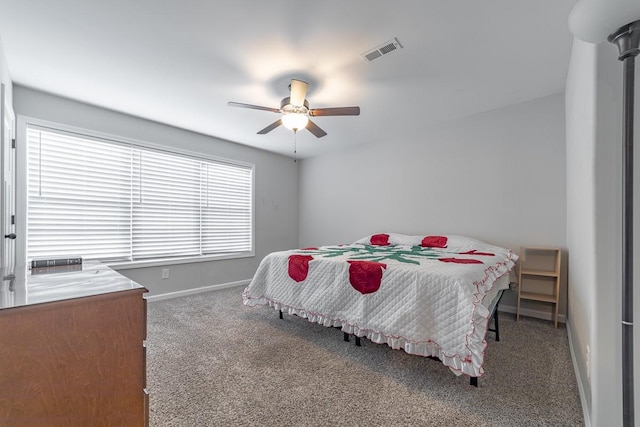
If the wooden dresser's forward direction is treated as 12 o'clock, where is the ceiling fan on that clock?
The ceiling fan is roughly at 11 o'clock from the wooden dresser.

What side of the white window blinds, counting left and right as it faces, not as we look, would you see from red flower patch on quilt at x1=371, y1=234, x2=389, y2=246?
front

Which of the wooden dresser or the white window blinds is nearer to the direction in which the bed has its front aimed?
the wooden dresser

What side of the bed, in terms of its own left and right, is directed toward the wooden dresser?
front

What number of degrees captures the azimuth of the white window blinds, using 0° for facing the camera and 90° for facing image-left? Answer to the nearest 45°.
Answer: approximately 315°

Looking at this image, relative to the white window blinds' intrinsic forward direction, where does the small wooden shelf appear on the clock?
The small wooden shelf is roughly at 12 o'clock from the white window blinds.

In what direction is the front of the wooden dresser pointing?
to the viewer's right

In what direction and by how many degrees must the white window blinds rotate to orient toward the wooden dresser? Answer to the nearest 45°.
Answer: approximately 45° to its right

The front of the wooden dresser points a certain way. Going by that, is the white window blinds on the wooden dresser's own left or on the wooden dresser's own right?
on the wooden dresser's own left

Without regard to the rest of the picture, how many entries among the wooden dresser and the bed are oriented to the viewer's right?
1

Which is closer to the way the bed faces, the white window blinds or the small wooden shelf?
the white window blinds

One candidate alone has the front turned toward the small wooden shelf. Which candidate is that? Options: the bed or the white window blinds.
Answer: the white window blinds

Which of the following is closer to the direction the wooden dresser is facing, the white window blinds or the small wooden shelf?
the small wooden shelf

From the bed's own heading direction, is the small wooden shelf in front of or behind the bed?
behind

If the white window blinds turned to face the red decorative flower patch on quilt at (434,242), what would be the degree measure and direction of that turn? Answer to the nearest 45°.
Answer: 0° — it already faces it
